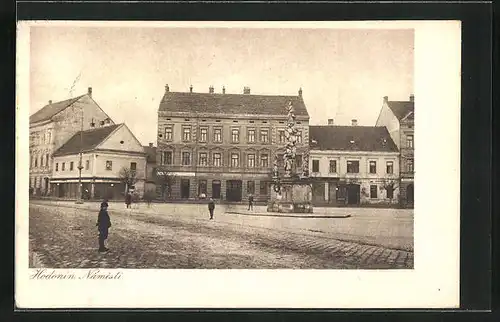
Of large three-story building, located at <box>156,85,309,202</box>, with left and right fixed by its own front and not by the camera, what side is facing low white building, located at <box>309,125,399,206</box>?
left

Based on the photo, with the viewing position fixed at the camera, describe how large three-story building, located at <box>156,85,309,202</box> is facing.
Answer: facing the viewer

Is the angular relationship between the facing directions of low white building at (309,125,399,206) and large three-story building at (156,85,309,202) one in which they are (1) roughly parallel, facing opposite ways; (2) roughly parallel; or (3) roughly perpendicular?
roughly parallel

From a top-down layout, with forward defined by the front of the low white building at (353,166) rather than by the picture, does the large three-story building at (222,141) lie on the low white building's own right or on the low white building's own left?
on the low white building's own right

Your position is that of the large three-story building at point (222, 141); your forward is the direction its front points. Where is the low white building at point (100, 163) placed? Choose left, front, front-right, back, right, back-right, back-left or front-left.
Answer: right

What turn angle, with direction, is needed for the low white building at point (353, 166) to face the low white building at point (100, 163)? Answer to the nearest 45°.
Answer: approximately 90° to its right

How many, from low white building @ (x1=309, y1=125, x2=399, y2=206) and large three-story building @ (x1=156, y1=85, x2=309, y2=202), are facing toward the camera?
2

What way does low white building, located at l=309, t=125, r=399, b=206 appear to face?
toward the camera
